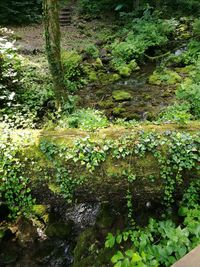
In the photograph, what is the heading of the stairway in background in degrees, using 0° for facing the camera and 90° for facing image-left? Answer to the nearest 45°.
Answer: approximately 0°

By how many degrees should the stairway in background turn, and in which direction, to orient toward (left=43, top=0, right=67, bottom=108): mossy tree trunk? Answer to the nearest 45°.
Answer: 0° — it already faces it

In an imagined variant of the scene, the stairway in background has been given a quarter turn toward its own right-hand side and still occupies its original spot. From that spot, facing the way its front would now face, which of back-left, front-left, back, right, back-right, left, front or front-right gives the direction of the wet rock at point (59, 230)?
left

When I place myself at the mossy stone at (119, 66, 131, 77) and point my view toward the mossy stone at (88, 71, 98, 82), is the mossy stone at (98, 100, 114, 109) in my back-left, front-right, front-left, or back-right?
front-left

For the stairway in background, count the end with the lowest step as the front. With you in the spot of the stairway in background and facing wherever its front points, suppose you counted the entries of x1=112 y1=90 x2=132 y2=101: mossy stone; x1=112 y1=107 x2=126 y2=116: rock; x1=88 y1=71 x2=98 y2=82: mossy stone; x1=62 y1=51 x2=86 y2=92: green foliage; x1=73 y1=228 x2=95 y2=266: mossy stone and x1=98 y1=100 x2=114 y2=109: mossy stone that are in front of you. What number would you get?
6

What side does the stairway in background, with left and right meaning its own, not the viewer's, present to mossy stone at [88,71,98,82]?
front

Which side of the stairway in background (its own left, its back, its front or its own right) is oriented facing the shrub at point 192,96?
front

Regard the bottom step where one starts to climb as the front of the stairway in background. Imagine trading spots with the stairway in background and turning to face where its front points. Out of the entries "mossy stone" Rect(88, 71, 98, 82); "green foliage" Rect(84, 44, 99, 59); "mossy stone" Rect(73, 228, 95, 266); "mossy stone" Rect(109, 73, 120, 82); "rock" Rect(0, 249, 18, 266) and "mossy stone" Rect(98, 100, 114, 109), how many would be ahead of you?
6

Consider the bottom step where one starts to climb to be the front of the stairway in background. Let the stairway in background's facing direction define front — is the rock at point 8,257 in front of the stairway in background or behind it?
in front

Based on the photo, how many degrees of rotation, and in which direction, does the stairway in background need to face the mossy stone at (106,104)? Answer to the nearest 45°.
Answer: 0° — it already faces it

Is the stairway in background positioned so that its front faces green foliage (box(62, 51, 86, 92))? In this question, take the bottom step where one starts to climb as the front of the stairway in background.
yes
